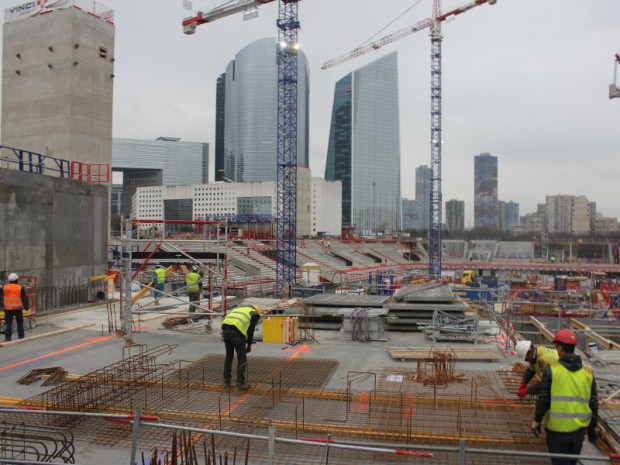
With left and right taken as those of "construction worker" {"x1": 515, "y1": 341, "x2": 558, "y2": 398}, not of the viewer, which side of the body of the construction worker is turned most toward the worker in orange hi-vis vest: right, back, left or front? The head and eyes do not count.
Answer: front

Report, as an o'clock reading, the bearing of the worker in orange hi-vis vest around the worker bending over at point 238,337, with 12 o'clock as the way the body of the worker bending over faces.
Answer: The worker in orange hi-vis vest is roughly at 9 o'clock from the worker bending over.

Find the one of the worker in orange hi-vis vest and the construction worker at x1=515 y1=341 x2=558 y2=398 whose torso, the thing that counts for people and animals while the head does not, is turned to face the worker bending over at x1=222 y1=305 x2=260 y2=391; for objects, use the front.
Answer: the construction worker

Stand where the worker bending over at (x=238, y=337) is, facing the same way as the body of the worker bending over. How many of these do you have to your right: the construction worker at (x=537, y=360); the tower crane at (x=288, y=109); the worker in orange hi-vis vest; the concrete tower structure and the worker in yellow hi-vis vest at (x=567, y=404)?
2

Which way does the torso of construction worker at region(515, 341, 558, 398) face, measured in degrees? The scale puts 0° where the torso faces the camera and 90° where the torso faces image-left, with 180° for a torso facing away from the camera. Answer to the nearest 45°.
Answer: approximately 90°

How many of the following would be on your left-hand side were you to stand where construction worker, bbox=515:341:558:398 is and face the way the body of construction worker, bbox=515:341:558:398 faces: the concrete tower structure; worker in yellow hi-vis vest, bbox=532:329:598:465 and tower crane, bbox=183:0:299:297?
1
